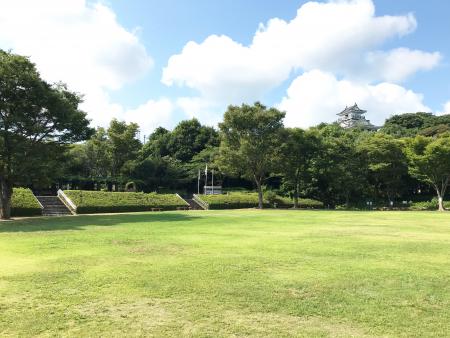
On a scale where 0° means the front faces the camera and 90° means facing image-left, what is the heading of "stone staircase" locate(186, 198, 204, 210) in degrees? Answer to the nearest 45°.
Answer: approximately 315°

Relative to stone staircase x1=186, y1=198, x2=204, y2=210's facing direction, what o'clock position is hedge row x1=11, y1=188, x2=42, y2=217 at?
The hedge row is roughly at 3 o'clock from the stone staircase.

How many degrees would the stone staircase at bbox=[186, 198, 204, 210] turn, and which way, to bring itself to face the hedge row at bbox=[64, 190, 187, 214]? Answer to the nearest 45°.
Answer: approximately 90° to its right

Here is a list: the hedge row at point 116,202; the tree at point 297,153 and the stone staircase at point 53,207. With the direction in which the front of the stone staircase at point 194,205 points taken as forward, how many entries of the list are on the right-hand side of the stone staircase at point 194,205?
2

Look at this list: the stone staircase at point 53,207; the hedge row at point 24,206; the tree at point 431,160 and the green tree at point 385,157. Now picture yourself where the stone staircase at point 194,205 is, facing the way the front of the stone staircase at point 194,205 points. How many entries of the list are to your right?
2

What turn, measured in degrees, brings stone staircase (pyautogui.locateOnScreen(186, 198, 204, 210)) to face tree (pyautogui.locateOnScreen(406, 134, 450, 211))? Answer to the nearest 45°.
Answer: approximately 45° to its left

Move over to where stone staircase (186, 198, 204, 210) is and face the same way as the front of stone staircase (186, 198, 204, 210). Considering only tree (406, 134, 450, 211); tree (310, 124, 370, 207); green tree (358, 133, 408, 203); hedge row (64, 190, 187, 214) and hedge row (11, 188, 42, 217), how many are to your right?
2

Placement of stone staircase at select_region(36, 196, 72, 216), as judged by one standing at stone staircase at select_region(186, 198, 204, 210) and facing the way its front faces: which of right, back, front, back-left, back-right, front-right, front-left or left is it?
right

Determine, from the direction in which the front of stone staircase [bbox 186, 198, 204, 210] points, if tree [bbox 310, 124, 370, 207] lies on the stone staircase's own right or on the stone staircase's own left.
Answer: on the stone staircase's own left

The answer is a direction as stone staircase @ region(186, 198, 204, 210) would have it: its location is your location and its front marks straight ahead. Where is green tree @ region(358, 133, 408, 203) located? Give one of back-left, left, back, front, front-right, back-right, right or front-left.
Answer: front-left
